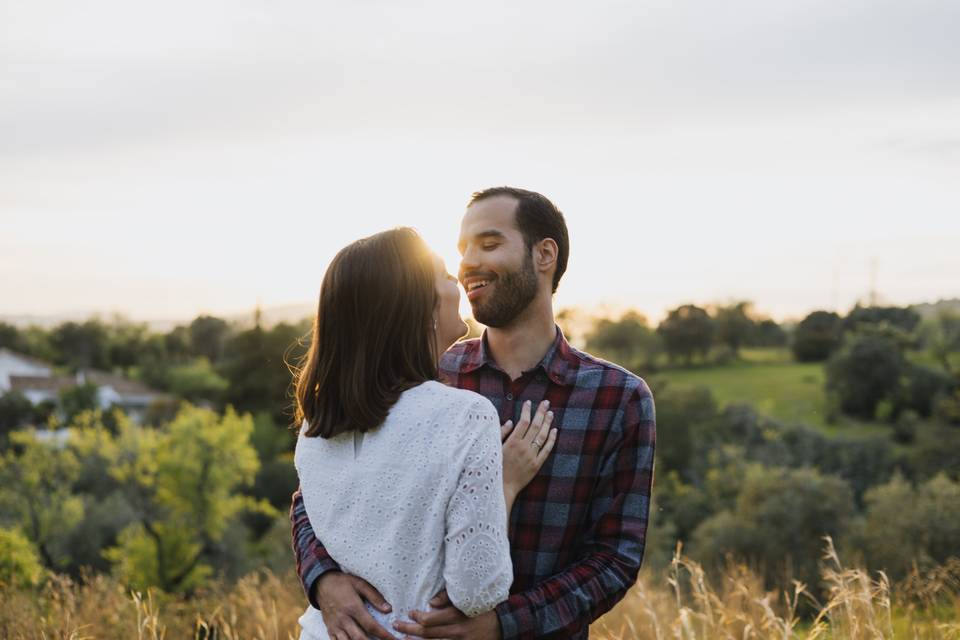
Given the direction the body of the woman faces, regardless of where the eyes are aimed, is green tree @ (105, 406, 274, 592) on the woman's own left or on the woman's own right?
on the woman's own left

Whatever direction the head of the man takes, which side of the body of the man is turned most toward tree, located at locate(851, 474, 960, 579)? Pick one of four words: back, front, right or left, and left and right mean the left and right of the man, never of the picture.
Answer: back

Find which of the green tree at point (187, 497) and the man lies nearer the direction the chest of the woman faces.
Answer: the man

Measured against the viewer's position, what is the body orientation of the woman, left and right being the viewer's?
facing away from the viewer and to the right of the viewer

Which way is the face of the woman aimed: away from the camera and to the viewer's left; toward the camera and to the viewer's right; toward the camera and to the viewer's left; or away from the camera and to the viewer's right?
away from the camera and to the viewer's right

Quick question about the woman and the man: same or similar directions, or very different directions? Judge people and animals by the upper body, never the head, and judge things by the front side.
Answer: very different directions

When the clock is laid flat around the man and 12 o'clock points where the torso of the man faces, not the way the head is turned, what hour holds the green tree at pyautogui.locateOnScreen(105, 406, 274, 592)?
The green tree is roughly at 4 o'clock from the man.
